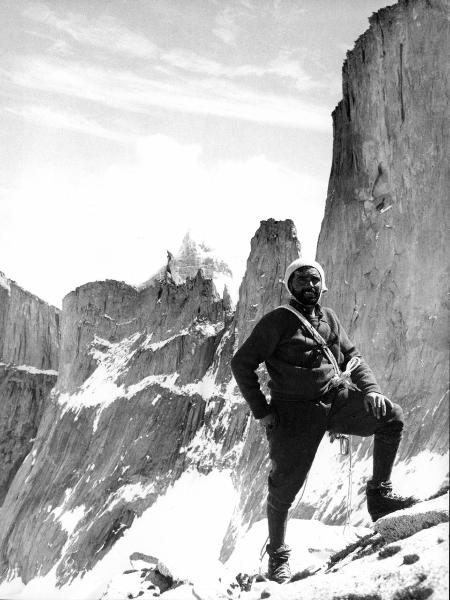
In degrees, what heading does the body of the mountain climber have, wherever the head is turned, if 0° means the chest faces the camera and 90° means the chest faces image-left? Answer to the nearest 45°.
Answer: approximately 315°

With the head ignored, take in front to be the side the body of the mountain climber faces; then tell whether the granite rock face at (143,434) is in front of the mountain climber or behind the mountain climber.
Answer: behind

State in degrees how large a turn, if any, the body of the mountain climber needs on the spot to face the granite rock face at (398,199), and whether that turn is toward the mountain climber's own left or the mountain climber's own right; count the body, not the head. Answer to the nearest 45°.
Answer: approximately 135° to the mountain climber's own left

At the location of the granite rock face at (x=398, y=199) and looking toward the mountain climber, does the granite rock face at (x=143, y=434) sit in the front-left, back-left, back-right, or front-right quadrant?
back-right
